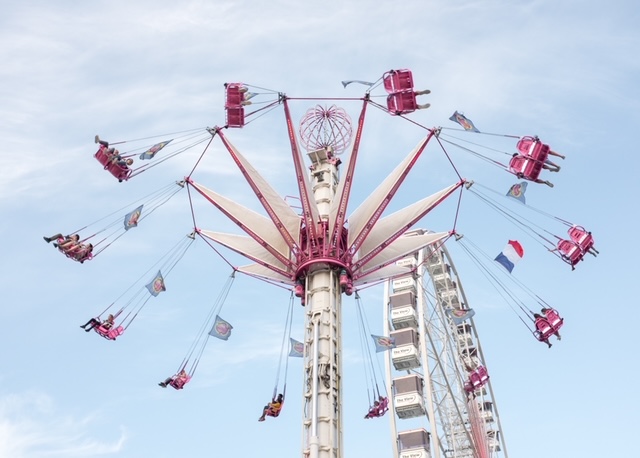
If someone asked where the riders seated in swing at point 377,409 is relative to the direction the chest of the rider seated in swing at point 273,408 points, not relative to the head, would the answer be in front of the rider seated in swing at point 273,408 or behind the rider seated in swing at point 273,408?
behind

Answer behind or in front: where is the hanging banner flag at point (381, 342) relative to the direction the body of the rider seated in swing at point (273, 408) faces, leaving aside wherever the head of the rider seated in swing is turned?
behind

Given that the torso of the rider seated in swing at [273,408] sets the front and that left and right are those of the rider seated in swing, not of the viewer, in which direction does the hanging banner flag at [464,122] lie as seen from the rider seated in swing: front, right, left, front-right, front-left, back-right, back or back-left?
back-left

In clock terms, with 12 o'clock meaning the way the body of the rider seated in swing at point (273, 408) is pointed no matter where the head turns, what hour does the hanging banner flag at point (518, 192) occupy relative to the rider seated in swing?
The hanging banner flag is roughly at 7 o'clock from the rider seated in swing.

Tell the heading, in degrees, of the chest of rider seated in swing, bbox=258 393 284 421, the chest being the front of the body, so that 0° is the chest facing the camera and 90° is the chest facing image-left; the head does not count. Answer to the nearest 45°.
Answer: approximately 90°

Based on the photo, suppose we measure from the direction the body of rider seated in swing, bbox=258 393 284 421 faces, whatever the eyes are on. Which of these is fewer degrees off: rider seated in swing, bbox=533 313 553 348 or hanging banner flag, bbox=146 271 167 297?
the hanging banner flag
